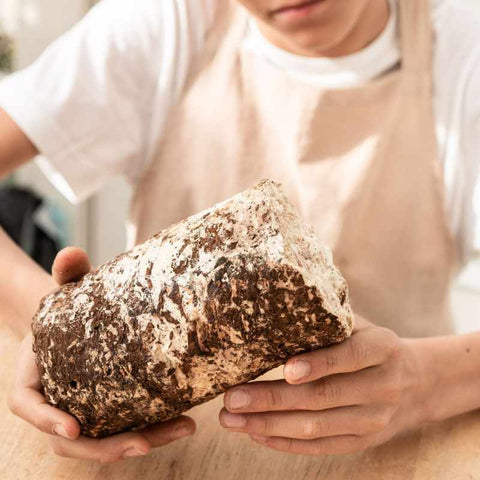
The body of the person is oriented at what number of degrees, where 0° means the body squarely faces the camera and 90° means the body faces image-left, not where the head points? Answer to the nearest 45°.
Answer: approximately 0°

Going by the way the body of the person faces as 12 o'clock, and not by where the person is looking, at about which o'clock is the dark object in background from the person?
The dark object in background is roughly at 5 o'clock from the person.

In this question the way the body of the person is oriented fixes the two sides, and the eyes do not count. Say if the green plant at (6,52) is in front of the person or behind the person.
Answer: behind
